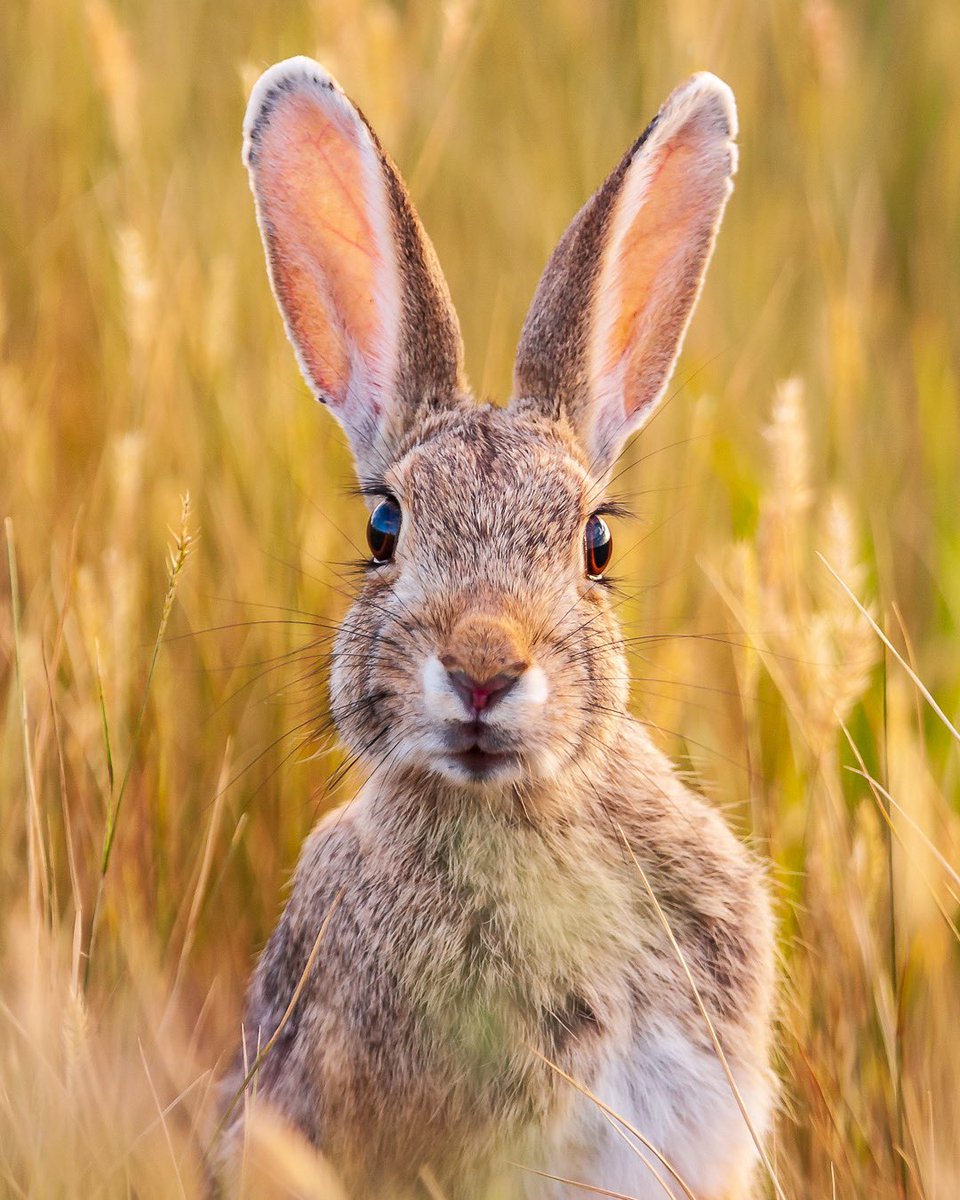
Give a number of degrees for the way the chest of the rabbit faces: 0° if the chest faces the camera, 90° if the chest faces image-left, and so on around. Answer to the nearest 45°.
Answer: approximately 0°
